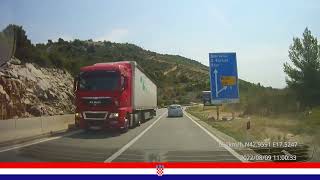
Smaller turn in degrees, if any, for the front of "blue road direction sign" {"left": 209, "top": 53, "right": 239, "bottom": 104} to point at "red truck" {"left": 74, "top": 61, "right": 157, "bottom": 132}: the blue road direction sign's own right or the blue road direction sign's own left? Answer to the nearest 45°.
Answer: approximately 45° to the blue road direction sign's own right

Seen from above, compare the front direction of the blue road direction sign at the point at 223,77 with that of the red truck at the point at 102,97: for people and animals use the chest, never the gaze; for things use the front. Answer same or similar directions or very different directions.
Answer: same or similar directions

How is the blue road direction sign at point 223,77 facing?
toward the camera

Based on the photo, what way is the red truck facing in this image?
toward the camera

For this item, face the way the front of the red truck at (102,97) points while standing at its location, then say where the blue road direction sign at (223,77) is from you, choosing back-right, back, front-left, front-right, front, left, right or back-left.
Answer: back-left

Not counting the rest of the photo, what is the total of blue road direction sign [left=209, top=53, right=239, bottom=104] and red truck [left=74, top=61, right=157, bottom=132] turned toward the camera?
2
